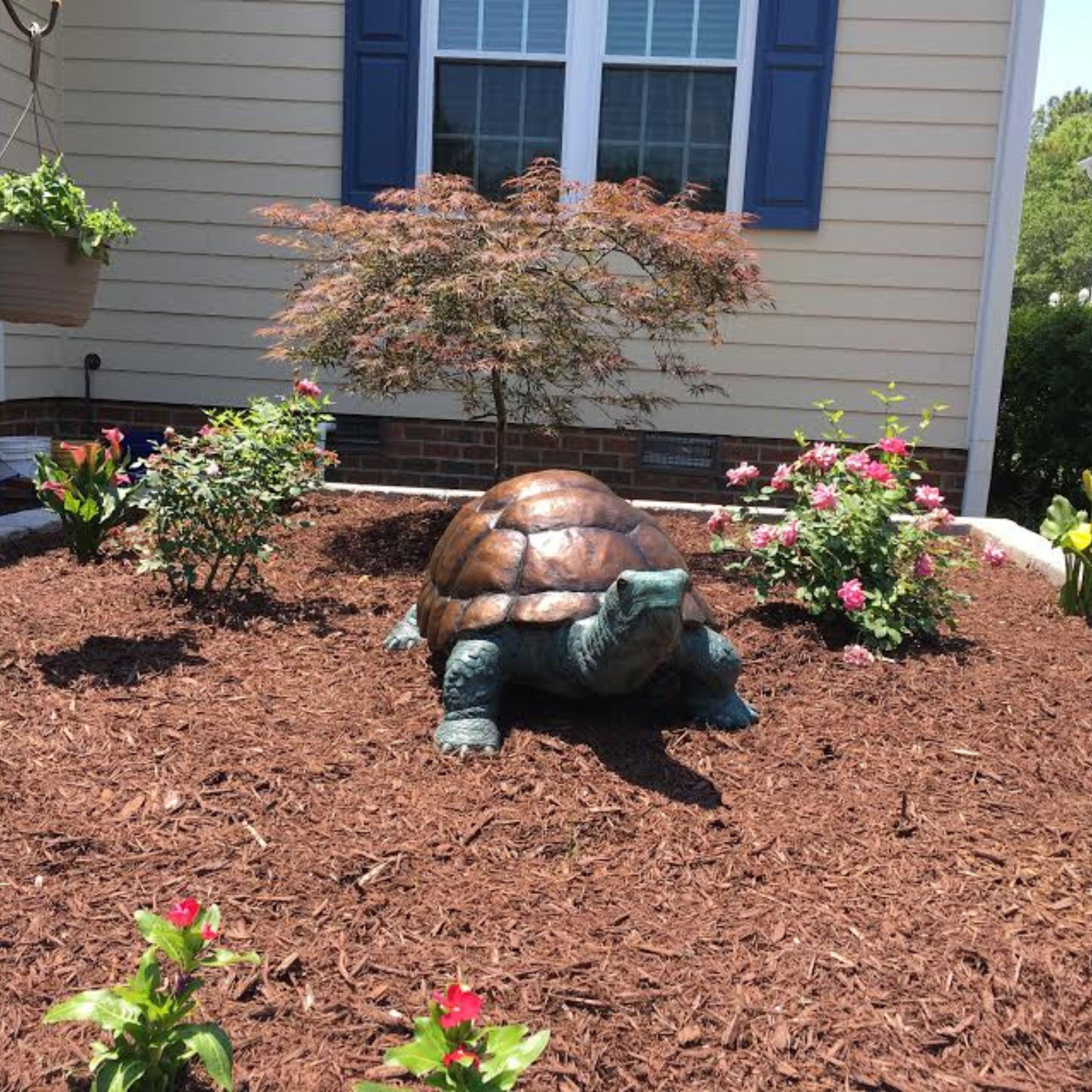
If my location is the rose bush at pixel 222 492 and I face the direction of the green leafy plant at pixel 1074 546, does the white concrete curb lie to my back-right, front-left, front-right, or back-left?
front-left

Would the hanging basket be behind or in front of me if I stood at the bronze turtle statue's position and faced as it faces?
behind

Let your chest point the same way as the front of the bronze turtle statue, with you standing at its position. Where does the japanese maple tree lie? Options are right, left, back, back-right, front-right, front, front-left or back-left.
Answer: back-left

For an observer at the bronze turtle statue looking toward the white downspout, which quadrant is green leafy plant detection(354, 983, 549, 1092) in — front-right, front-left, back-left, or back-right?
back-right

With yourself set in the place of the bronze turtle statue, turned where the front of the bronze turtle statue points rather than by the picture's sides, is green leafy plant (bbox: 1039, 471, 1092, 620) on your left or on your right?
on your left

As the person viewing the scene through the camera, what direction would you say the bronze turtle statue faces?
facing the viewer and to the right of the viewer

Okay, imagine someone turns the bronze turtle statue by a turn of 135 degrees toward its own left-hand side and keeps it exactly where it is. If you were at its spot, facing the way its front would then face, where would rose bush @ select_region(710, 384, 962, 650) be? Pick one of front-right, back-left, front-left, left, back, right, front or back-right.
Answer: front-right

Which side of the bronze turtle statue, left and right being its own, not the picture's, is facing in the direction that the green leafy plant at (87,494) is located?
back

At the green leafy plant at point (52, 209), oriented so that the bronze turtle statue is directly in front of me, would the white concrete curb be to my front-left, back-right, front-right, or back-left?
front-left

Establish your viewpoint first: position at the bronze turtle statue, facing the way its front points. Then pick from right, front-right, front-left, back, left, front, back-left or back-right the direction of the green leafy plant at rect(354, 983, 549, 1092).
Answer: front-right

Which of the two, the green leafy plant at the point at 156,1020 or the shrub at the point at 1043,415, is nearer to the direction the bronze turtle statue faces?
the green leafy plant

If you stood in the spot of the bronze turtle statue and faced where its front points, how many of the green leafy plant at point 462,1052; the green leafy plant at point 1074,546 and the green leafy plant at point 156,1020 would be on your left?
1

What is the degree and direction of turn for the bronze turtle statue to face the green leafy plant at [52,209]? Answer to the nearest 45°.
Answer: approximately 180°

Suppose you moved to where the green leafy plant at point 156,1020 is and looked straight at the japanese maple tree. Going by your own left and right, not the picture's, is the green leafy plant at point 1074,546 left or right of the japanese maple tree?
right
